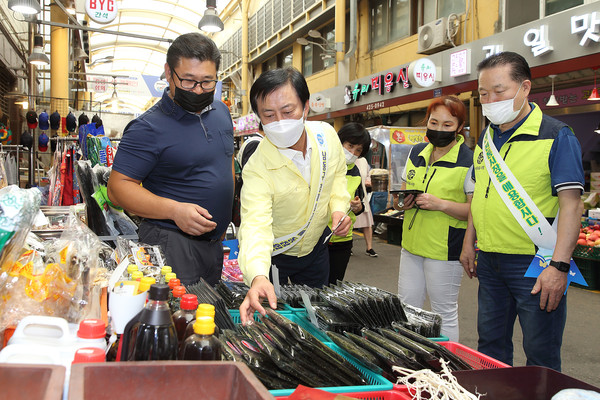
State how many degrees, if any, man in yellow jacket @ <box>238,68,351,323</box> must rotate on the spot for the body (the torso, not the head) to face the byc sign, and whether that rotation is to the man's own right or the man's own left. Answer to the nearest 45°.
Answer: approximately 135° to the man's own right

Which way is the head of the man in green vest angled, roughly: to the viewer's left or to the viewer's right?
to the viewer's left

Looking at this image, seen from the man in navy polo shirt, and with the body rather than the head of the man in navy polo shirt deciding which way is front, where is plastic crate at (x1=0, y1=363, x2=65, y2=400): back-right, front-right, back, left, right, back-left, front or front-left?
front-right

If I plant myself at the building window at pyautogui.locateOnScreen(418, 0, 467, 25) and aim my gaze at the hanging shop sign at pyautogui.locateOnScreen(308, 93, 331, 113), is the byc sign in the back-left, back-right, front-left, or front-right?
front-left

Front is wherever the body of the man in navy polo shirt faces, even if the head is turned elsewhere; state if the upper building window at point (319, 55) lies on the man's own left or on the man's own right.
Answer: on the man's own left

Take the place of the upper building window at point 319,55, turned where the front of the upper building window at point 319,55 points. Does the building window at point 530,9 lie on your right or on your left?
on your left

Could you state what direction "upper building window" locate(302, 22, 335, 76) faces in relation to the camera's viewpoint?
facing the viewer and to the left of the viewer

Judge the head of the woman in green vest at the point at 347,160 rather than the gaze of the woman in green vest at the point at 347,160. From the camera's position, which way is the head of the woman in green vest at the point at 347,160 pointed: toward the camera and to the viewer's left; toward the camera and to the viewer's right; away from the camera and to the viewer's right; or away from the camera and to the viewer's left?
toward the camera and to the viewer's left

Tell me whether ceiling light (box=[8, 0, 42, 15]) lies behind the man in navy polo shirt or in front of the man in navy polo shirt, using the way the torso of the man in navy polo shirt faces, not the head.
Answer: behind

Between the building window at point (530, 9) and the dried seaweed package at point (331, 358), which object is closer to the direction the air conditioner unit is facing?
the dried seaweed package

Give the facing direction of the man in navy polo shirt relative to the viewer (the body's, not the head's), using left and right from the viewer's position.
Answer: facing the viewer and to the right of the viewer

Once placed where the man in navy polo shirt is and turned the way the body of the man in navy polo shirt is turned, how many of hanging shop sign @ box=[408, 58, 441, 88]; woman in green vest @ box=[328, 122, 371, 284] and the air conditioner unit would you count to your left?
3

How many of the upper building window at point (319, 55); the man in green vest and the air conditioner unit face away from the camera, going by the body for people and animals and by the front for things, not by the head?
0

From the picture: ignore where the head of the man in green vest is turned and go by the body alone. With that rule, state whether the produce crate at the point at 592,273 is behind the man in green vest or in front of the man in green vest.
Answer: behind

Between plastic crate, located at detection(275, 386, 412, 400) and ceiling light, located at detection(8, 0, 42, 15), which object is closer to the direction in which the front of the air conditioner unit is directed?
the ceiling light

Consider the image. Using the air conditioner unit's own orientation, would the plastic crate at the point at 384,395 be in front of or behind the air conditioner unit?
in front
